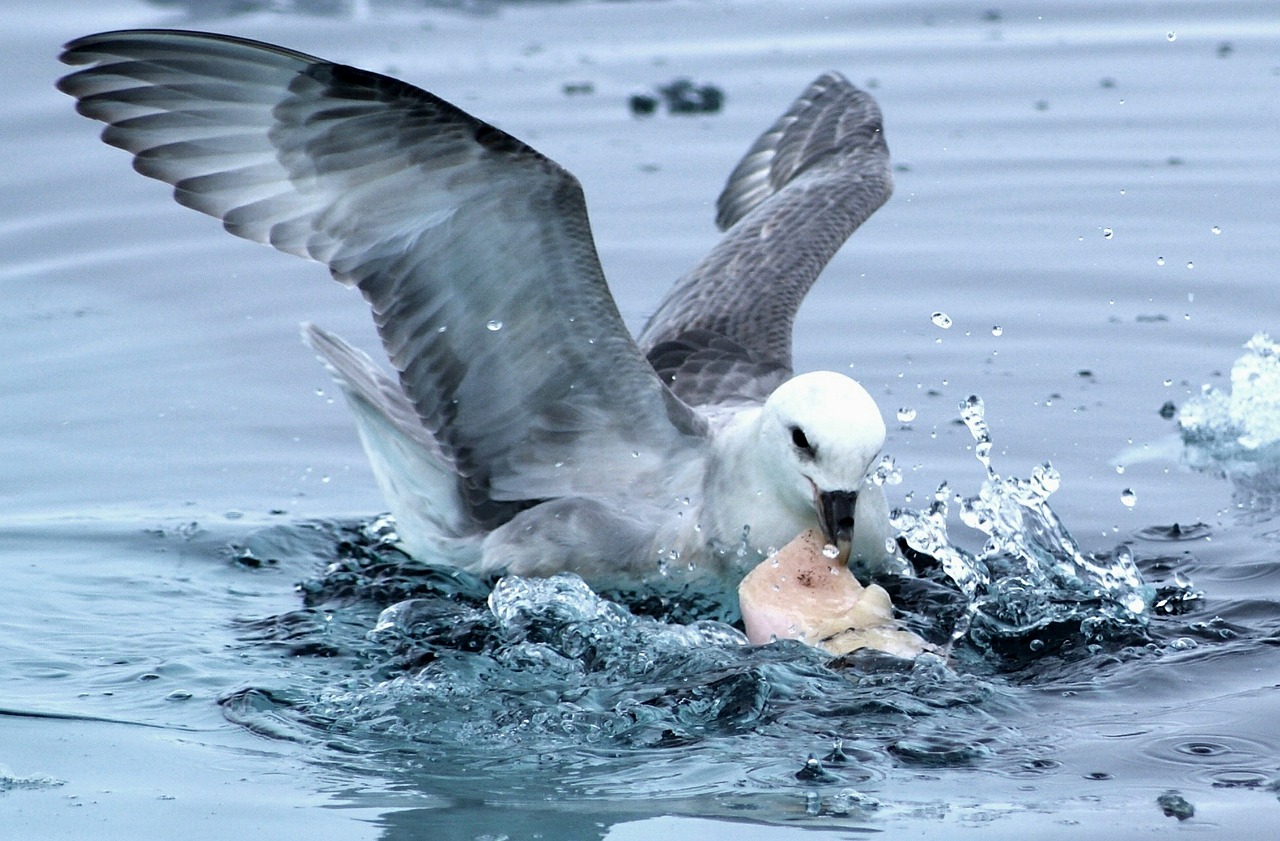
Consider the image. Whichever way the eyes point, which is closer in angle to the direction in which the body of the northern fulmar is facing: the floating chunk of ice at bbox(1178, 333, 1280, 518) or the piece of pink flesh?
the piece of pink flesh

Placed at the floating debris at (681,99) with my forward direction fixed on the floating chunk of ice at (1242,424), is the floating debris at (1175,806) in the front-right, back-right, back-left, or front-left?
front-right

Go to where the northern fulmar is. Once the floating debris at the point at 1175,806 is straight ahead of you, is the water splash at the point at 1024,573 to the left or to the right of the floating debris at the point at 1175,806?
left

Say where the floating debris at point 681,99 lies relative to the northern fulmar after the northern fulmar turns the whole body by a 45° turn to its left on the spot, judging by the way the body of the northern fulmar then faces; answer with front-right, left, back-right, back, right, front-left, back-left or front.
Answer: left

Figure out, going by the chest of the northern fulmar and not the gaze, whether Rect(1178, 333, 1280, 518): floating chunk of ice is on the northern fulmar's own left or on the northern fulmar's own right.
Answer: on the northern fulmar's own left

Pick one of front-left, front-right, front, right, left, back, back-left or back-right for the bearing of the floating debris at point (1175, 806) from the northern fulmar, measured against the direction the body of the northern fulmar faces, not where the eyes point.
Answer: front

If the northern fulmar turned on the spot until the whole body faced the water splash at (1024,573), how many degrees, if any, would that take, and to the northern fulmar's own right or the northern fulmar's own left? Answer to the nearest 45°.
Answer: approximately 45° to the northern fulmar's own left

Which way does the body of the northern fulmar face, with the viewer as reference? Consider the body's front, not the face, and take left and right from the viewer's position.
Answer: facing the viewer and to the right of the viewer

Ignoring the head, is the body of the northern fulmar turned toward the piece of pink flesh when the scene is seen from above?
yes

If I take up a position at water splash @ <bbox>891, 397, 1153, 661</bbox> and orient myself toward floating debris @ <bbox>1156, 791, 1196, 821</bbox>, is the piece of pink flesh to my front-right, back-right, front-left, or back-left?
front-right
